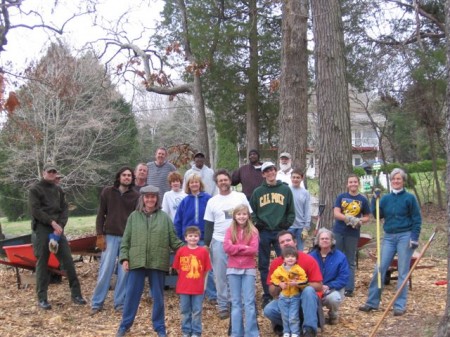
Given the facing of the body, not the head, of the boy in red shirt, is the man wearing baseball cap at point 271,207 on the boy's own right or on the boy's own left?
on the boy's own left

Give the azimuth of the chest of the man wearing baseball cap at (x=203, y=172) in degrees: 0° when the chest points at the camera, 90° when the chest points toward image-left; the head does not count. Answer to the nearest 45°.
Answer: approximately 0°

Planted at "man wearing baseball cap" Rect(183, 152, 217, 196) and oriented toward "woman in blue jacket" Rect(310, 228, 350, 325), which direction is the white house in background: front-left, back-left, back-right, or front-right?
back-left

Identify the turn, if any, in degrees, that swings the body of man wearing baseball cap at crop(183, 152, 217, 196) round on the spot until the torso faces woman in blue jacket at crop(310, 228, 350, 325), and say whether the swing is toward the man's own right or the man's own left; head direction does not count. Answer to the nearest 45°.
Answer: approximately 45° to the man's own left

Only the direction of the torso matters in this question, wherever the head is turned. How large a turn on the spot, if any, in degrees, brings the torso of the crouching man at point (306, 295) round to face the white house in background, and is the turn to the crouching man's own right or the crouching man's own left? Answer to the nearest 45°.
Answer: approximately 180°
